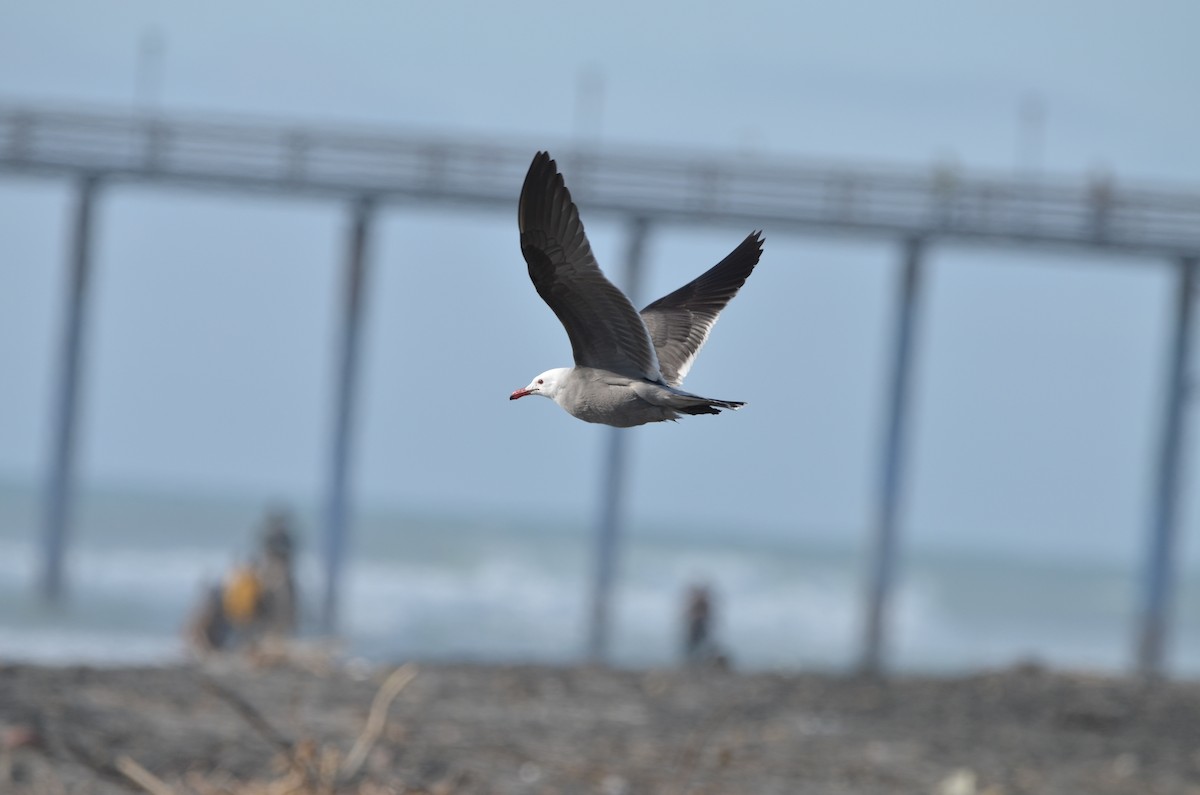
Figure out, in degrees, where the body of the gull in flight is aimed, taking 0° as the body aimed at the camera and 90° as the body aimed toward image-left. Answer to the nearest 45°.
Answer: approximately 90°

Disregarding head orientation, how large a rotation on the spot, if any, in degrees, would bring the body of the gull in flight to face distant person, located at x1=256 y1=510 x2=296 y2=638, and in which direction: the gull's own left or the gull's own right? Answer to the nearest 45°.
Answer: approximately 90° to the gull's own right

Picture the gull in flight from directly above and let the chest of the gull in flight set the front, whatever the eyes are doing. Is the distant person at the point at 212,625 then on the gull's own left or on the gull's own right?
on the gull's own right

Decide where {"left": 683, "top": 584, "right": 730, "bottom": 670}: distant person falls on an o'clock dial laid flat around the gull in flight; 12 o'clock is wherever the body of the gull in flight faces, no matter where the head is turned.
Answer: The distant person is roughly at 3 o'clock from the gull in flight.

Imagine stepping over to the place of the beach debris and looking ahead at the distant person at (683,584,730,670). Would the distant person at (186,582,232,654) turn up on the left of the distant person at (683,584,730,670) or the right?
left
